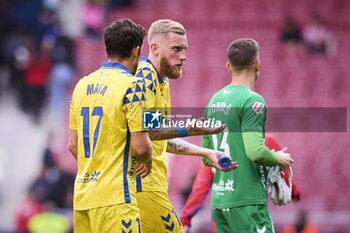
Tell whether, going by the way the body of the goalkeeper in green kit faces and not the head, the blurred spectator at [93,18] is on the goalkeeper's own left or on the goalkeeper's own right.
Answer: on the goalkeeper's own left

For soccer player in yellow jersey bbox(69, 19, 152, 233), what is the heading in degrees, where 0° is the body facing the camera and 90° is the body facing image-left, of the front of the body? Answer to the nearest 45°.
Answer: approximately 225°

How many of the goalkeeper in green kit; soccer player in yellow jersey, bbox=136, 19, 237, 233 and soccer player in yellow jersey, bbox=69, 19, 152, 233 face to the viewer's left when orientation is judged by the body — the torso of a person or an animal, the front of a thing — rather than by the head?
0

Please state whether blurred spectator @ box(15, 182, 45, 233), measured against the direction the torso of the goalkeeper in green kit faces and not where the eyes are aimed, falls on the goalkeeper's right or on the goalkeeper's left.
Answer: on the goalkeeper's left

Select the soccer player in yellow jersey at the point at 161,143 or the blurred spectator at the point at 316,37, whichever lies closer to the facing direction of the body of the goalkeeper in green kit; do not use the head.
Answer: the blurred spectator

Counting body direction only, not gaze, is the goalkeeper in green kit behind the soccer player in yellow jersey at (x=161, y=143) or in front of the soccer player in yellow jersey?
in front

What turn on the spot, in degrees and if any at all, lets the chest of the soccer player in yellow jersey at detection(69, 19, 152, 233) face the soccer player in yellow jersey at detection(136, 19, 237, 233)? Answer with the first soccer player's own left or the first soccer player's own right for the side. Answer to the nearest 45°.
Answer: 0° — they already face them

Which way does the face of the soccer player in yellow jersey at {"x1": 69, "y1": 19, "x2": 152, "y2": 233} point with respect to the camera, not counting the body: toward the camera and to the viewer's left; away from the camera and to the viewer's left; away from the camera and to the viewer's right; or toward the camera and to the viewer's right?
away from the camera and to the viewer's right

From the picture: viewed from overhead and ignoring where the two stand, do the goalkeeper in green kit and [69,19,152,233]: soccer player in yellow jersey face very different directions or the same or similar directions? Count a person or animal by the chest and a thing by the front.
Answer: same or similar directions

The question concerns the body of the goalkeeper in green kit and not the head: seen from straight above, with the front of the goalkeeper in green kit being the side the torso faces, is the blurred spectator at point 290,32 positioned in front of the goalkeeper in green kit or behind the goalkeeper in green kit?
in front
